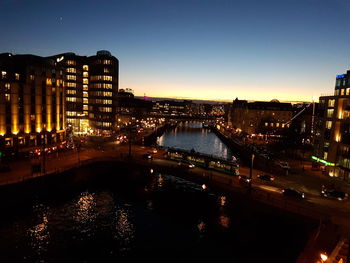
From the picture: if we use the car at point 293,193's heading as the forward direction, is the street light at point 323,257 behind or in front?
in front

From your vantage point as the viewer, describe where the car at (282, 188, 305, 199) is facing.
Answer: facing the viewer and to the right of the viewer

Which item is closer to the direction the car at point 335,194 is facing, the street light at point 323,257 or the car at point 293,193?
the car

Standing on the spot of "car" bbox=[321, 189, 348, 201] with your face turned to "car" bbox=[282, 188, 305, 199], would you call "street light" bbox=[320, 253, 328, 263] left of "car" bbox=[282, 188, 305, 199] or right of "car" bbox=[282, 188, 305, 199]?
left

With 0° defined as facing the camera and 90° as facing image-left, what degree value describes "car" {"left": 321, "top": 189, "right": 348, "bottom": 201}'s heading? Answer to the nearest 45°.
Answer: approximately 135°

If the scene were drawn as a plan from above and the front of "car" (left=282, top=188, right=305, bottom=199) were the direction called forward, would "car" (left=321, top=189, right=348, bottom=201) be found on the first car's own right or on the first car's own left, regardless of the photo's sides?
on the first car's own left
